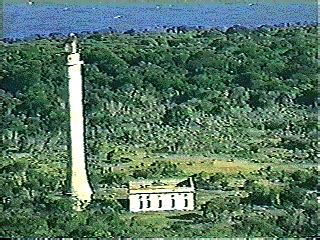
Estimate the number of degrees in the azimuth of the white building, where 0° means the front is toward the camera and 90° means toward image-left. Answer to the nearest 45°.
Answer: approximately 0°
